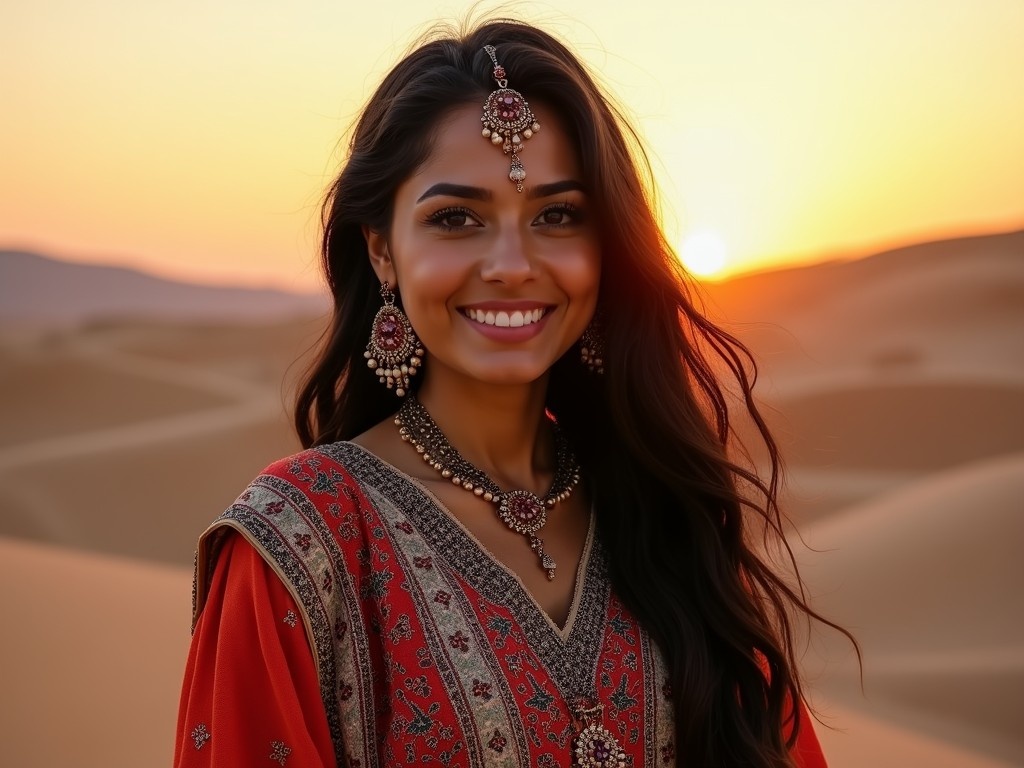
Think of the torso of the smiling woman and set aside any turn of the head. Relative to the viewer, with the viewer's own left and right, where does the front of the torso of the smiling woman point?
facing the viewer and to the right of the viewer
